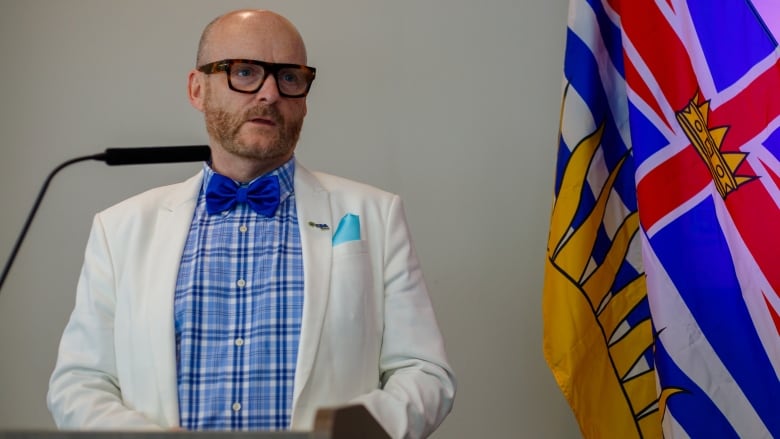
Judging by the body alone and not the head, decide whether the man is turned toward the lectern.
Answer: yes

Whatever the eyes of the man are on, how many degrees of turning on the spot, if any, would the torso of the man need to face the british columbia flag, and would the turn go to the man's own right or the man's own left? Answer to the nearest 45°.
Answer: approximately 90° to the man's own left

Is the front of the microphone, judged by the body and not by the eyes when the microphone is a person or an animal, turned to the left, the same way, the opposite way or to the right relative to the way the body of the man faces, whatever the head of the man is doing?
to the left

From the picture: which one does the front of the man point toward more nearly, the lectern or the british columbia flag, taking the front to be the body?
the lectern

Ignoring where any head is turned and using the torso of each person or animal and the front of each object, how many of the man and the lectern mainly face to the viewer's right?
0

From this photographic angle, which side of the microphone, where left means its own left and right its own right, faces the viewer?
right
